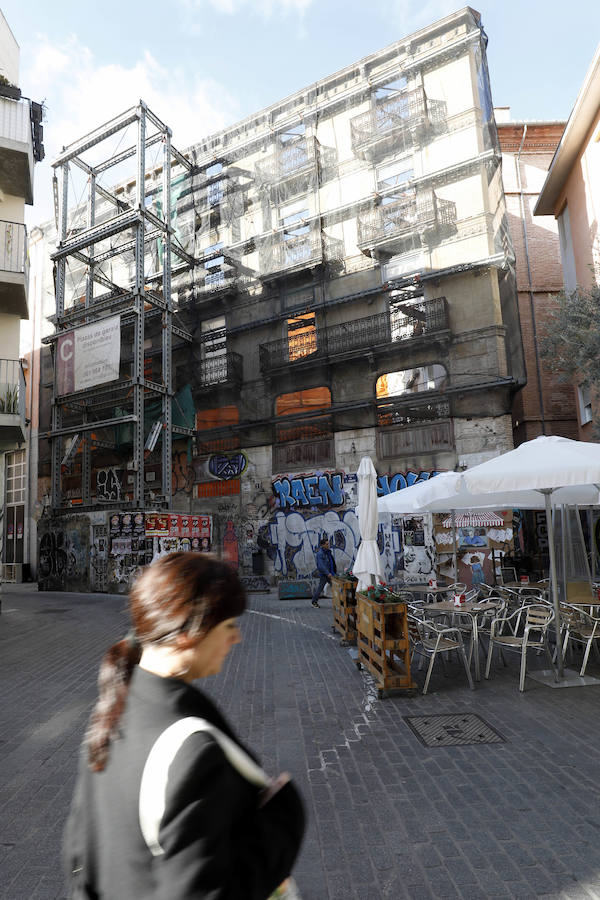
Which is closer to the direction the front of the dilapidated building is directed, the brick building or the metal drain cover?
the metal drain cover

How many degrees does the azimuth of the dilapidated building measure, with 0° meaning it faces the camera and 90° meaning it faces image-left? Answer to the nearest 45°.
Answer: approximately 45°

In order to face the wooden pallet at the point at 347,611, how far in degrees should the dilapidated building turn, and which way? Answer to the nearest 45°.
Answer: approximately 45° to its left

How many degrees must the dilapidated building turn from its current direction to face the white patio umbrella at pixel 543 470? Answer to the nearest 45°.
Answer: approximately 45° to its left

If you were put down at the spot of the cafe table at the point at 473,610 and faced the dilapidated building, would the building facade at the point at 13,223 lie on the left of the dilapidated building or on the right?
left

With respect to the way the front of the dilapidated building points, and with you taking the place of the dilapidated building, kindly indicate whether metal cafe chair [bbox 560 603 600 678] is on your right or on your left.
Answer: on your left

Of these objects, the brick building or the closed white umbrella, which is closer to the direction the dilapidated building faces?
the closed white umbrella

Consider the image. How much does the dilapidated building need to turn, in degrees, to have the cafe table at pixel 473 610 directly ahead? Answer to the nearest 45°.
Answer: approximately 45° to its left

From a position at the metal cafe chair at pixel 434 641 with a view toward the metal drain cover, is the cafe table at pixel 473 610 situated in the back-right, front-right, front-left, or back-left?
back-left
